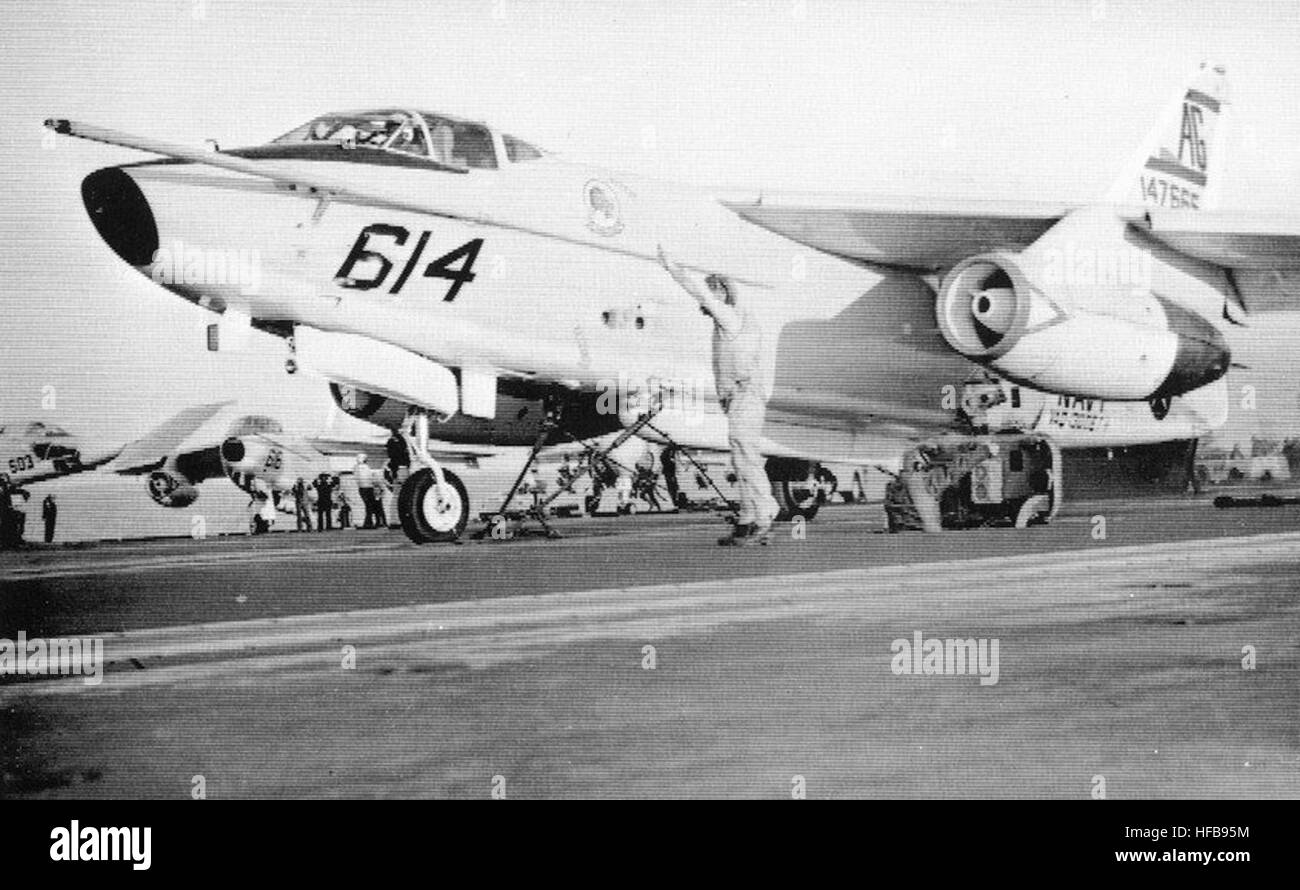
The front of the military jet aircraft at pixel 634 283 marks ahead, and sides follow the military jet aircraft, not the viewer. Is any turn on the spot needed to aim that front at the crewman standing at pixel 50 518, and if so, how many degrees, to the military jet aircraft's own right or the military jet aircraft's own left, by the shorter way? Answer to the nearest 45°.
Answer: approximately 90° to the military jet aircraft's own right

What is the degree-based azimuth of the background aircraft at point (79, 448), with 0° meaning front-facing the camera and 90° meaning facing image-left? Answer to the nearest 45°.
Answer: approximately 45°

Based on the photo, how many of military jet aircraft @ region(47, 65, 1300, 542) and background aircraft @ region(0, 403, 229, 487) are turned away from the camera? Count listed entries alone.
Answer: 0

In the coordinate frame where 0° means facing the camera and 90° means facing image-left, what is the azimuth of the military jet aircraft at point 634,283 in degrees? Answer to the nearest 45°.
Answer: approximately 45°

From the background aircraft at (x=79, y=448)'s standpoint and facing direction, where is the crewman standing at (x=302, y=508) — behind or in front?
behind

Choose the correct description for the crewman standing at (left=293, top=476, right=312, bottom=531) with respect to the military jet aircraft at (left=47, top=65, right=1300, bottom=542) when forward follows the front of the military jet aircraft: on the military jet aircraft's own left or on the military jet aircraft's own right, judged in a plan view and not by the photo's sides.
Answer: on the military jet aircraft's own right
